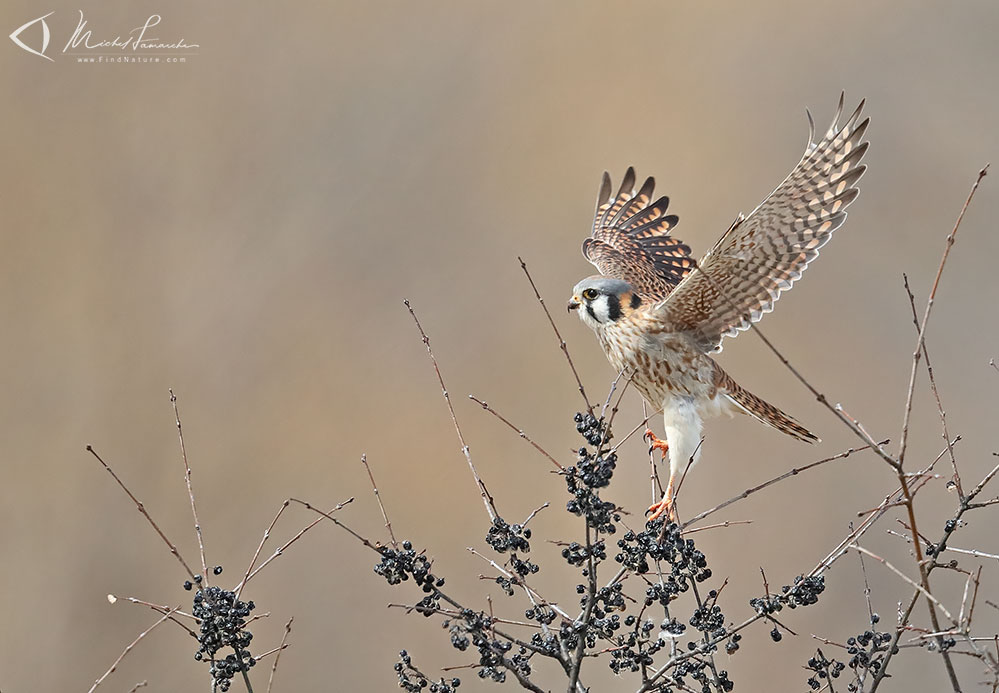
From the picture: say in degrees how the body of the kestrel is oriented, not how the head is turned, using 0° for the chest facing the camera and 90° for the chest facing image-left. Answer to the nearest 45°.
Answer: approximately 90°
